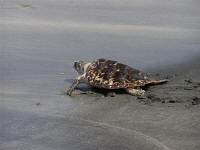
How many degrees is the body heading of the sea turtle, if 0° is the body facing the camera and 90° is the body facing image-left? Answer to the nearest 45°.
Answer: approximately 90°
